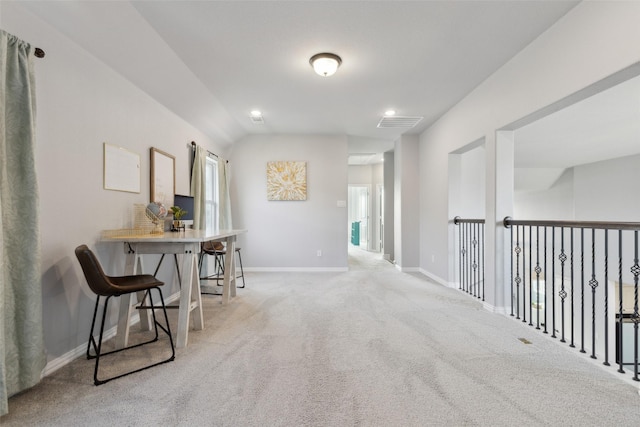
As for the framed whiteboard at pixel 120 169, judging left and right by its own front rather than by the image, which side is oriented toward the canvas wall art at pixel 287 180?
left

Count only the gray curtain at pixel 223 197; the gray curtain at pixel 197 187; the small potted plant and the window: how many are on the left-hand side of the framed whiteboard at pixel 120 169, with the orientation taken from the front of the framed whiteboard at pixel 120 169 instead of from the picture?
4

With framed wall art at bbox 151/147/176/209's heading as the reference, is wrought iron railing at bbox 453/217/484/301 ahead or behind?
ahead

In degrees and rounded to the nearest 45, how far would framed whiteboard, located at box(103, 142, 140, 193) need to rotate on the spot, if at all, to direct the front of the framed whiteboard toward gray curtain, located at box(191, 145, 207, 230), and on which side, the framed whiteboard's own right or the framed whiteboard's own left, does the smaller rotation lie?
approximately 90° to the framed whiteboard's own left

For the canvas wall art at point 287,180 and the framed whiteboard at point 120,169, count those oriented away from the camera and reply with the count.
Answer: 0

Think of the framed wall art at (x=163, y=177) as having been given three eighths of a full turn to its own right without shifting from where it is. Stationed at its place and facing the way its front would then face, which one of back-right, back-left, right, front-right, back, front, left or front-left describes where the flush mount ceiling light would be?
back-left

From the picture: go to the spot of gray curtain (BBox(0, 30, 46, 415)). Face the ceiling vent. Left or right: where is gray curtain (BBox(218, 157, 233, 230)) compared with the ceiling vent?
left

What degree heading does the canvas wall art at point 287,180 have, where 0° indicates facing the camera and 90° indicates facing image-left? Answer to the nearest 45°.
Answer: approximately 0°

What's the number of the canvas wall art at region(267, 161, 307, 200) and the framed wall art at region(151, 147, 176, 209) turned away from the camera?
0

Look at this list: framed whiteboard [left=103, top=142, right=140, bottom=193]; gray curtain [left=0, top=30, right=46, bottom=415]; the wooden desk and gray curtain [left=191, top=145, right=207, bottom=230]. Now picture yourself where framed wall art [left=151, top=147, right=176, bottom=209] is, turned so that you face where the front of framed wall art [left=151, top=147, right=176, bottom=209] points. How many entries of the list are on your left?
1

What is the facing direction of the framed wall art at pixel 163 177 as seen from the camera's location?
facing the viewer and to the right of the viewer

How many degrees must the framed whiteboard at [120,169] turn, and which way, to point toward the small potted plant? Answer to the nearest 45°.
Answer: approximately 90° to its left

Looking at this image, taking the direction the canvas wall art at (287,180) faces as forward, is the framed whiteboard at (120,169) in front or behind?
in front

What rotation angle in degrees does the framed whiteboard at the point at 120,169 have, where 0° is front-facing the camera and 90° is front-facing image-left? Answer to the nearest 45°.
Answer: approximately 315°

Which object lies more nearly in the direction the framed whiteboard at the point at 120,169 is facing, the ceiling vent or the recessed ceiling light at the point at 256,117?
the ceiling vent

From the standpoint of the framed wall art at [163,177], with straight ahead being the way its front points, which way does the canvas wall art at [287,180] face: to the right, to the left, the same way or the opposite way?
to the right

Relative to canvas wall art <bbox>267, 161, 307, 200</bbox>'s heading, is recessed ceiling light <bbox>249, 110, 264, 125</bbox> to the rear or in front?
in front
